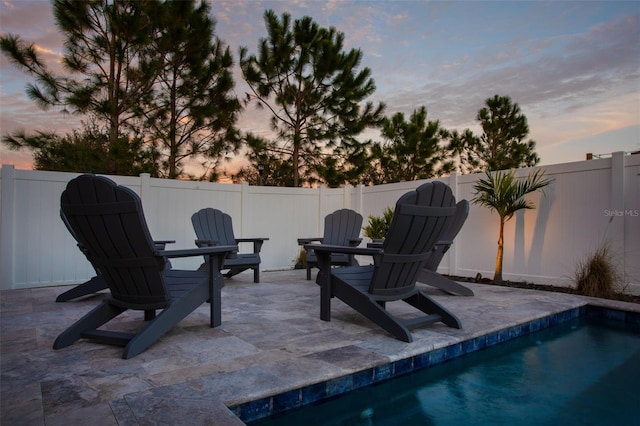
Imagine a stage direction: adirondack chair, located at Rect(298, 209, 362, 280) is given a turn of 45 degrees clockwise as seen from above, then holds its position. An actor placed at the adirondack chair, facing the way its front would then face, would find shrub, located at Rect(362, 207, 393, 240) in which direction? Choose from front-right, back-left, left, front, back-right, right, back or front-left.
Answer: back-right

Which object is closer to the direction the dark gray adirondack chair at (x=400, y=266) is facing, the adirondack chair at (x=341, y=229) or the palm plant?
the adirondack chair

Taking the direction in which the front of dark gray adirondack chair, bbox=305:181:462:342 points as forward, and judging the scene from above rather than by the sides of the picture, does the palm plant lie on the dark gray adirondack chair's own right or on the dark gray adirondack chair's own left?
on the dark gray adirondack chair's own right

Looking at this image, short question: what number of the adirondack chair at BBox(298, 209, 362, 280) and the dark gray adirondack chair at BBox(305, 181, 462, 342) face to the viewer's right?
0

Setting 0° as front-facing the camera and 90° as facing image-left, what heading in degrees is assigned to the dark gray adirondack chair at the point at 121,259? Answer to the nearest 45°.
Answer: approximately 225°

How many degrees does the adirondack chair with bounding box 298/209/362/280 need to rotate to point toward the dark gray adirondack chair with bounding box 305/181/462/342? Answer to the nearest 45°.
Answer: approximately 45° to its left

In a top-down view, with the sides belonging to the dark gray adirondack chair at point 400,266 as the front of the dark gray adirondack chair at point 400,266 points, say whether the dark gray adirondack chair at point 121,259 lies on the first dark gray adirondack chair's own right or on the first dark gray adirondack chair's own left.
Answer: on the first dark gray adirondack chair's own left

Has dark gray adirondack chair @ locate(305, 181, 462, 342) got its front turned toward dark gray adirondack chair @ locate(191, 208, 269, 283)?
yes

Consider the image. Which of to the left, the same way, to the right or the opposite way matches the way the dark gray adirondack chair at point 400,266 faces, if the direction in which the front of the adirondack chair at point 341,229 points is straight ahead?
to the right

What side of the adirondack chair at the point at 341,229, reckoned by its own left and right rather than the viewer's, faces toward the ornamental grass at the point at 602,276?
left

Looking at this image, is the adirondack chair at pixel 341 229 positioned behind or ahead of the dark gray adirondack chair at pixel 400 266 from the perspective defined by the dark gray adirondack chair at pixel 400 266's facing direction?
ahead

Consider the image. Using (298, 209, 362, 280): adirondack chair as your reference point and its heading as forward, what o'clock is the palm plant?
The palm plant is roughly at 8 o'clock from the adirondack chair.

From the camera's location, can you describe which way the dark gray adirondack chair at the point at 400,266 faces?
facing away from the viewer and to the left of the viewer

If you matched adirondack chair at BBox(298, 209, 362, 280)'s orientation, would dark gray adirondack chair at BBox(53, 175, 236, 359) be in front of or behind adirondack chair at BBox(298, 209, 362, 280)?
in front

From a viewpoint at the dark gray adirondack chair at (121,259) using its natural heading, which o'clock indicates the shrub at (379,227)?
The shrub is roughly at 12 o'clock from the dark gray adirondack chair.
